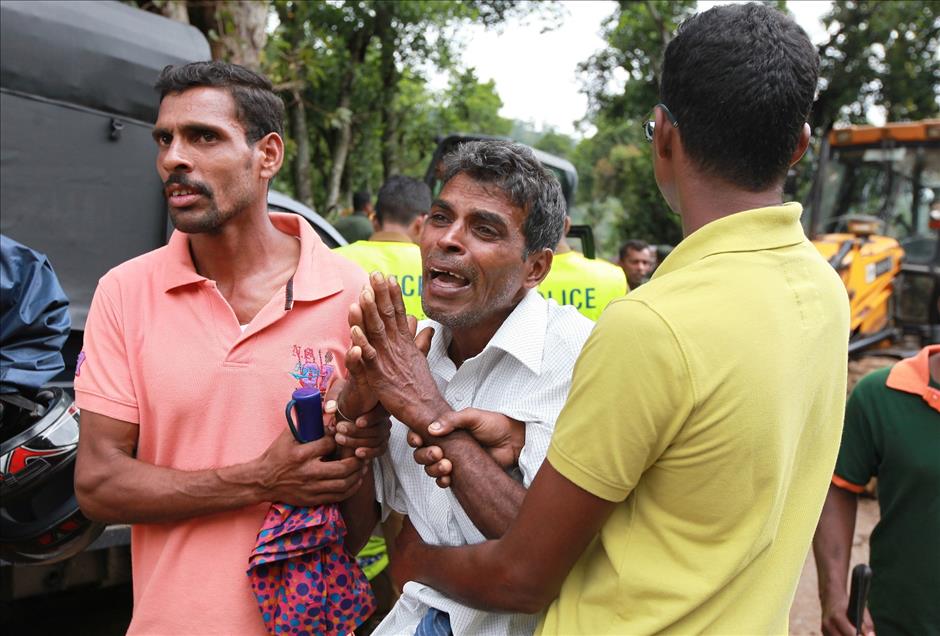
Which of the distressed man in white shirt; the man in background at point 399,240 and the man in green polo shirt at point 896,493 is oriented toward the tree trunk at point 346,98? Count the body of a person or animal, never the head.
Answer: the man in background

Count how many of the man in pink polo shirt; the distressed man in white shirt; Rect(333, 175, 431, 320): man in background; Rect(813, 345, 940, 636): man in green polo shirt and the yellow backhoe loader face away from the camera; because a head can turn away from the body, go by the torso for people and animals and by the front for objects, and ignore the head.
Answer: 1

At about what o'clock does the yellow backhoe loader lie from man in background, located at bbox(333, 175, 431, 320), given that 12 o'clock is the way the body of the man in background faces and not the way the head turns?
The yellow backhoe loader is roughly at 2 o'clock from the man in background.

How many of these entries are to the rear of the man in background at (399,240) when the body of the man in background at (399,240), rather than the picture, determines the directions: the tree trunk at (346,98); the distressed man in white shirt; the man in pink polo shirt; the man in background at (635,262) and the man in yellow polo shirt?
3

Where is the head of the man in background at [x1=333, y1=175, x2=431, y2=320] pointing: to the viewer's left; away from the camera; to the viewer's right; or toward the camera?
away from the camera

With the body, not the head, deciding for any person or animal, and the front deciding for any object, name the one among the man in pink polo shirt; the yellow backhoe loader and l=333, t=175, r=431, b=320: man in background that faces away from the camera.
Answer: the man in background

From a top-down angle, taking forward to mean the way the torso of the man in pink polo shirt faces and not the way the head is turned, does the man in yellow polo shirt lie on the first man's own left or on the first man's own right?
on the first man's own left

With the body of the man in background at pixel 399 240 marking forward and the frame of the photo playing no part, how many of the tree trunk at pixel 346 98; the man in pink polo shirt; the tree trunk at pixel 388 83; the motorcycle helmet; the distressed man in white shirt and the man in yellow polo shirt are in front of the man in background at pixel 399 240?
2

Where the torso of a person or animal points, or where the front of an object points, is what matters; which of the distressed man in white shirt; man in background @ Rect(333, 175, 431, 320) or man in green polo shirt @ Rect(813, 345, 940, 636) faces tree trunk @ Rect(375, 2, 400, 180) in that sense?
the man in background

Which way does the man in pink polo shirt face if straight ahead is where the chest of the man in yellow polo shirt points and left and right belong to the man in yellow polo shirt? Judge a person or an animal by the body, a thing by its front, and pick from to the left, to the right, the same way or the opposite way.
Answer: the opposite way

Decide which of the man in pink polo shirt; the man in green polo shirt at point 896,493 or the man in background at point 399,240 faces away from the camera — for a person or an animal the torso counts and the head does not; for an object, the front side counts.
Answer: the man in background

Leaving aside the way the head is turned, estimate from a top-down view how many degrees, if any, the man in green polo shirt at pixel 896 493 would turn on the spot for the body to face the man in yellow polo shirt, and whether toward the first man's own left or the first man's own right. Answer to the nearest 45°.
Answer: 0° — they already face them

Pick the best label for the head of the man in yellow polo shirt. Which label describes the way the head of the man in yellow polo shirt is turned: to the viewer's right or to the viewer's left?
to the viewer's left

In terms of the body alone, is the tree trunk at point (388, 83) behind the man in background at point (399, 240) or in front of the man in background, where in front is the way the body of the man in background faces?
in front

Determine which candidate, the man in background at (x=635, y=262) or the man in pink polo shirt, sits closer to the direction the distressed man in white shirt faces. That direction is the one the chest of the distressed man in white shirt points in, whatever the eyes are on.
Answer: the man in pink polo shirt

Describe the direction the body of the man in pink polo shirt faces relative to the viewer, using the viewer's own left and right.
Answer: facing the viewer

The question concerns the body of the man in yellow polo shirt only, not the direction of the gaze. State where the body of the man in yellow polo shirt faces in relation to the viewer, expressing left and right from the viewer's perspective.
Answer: facing away from the viewer and to the left of the viewer

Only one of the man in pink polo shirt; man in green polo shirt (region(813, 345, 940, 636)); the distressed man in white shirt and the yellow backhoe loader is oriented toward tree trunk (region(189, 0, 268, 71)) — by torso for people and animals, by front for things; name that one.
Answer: the yellow backhoe loader

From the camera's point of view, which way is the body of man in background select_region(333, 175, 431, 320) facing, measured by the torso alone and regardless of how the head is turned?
away from the camera
